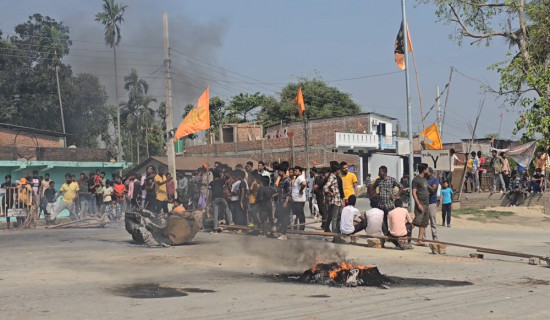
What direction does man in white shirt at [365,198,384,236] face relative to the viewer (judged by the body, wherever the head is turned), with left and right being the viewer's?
facing away from the viewer

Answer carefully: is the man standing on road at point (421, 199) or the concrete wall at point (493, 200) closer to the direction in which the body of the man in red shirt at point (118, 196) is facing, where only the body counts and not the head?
the man standing on road

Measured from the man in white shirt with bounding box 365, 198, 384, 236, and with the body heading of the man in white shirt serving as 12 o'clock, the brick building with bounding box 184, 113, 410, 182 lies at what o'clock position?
The brick building is roughly at 12 o'clock from the man in white shirt.

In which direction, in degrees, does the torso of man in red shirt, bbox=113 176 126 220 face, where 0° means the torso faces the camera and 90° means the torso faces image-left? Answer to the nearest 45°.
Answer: approximately 0°

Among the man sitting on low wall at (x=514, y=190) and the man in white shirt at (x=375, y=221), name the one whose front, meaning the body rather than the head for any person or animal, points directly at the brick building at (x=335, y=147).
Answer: the man in white shirt

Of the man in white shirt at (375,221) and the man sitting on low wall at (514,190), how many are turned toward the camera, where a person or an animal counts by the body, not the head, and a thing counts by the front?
1

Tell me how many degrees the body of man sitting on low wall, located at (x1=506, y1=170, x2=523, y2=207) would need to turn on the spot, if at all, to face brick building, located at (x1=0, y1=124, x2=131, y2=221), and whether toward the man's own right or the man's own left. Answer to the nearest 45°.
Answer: approximately 90° to the man's own right

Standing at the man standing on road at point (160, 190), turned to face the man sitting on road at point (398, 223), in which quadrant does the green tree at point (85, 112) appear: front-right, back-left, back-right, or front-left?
back-left

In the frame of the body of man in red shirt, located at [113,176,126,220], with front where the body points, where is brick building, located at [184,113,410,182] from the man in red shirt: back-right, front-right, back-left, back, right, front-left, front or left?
back-left

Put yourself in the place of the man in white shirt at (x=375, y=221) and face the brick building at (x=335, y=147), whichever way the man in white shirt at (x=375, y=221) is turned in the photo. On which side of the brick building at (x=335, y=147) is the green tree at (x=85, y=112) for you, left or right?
left

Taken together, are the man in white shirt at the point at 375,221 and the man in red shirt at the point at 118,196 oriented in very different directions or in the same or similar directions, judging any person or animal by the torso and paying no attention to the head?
very different directions
